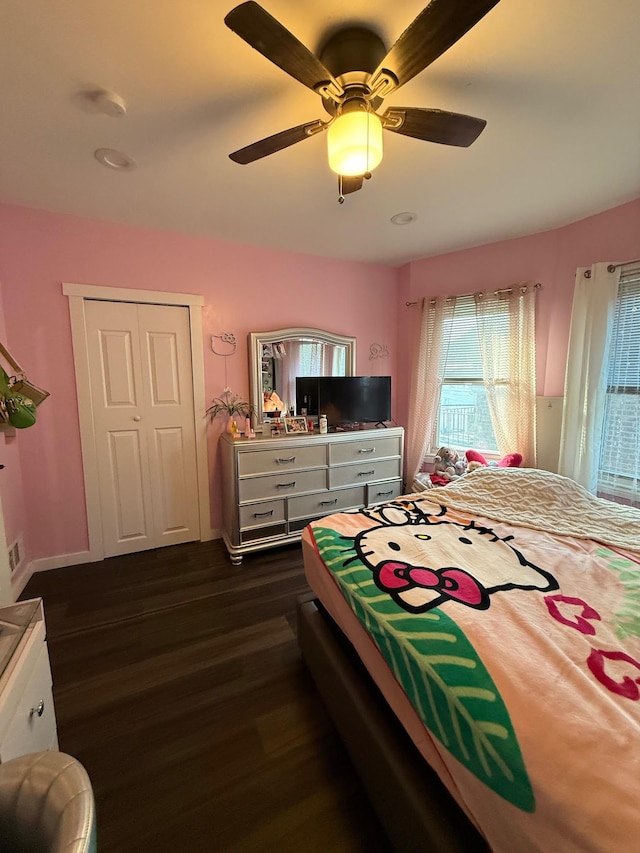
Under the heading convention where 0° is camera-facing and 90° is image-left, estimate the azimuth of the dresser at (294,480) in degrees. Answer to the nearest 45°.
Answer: approximately 315°

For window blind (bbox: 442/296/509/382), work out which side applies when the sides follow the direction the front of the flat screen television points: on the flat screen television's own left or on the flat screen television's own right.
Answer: on the flat screen television's own left

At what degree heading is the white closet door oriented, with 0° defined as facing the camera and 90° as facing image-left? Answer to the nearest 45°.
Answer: approximately 0°

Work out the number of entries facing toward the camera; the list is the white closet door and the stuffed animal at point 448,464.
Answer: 2

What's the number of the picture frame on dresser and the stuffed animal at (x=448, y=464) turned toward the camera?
2

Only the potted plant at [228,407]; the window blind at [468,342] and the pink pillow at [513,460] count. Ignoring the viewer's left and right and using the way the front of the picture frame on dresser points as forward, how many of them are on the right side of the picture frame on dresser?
1

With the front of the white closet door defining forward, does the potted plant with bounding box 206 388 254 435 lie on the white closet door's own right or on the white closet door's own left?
on the white closet door's own left

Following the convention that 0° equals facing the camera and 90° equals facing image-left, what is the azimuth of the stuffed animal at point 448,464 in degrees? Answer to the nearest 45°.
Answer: approximately 0°

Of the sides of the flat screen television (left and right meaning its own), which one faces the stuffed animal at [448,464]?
left

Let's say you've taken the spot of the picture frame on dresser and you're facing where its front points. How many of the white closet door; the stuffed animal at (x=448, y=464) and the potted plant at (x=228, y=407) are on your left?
1

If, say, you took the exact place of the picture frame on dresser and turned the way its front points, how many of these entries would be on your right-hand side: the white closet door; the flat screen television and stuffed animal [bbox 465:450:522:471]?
1
